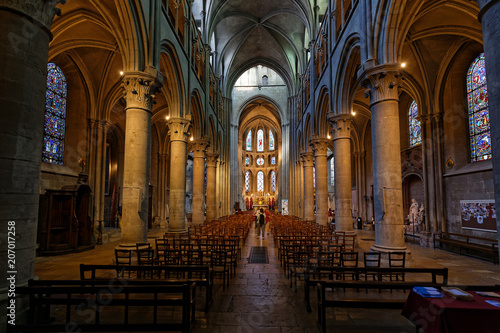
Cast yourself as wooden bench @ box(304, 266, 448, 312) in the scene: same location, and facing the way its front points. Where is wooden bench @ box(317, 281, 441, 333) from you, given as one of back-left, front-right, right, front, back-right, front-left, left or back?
back

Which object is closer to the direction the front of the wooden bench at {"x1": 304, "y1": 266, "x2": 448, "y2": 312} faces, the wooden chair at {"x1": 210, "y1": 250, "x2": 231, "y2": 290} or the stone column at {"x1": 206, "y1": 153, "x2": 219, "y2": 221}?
the stone column

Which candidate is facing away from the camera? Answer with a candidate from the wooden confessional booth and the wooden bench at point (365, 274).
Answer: the wooden bench

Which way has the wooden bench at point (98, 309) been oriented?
away from the camera

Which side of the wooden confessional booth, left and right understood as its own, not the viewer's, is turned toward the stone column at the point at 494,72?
front

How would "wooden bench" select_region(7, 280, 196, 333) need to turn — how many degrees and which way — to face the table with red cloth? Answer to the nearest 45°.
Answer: approximately 135° to its right

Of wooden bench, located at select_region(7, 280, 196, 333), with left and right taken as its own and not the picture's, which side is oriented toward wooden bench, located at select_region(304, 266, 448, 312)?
right

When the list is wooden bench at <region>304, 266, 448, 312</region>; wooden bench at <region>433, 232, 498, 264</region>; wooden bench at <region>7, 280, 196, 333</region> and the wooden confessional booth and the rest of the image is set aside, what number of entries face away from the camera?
2

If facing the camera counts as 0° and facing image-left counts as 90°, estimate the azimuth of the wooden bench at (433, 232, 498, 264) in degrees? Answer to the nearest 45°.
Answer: approximately 45°

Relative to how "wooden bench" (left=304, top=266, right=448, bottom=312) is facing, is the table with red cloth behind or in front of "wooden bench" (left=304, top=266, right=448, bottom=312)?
behind

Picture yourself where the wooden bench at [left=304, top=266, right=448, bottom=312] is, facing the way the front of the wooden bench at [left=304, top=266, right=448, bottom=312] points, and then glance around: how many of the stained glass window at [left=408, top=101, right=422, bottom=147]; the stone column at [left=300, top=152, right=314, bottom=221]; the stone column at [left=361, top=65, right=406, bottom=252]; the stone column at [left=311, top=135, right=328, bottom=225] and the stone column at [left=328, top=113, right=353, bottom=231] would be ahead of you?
5

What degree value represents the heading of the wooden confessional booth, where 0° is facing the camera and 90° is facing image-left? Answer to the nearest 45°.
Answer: approximately 315°

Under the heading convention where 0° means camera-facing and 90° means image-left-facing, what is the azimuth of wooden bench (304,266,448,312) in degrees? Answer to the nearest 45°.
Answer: approximately 180°
